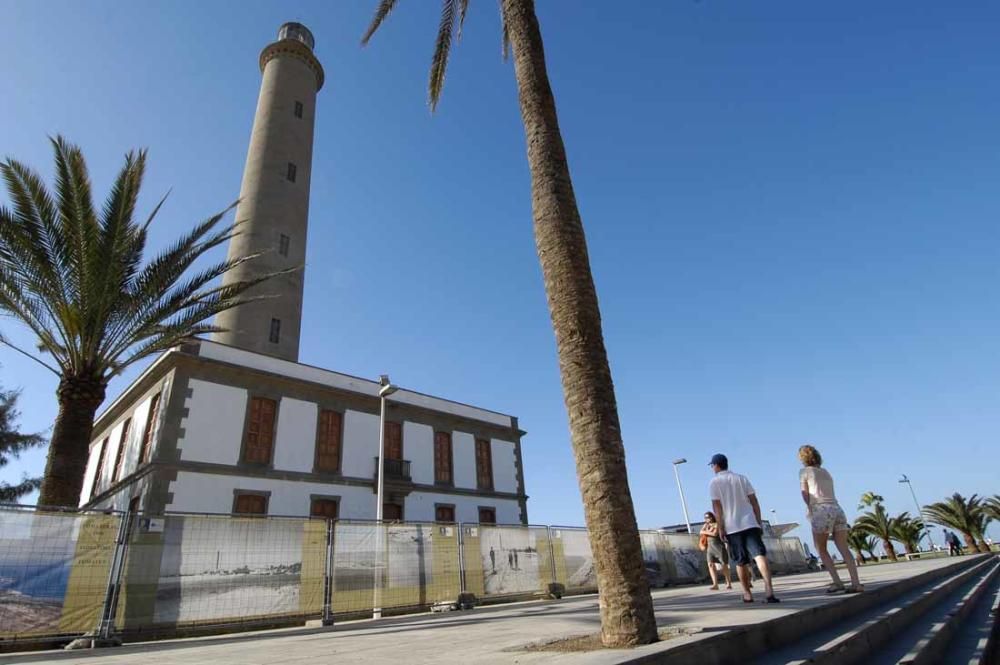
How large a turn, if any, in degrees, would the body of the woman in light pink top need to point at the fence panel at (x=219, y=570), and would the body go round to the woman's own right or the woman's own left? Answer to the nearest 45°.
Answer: approximately 45° to the woman's own left

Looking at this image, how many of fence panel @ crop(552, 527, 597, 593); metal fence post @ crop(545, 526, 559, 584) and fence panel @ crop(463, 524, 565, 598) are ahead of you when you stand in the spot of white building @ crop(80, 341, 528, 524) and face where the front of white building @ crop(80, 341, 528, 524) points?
3

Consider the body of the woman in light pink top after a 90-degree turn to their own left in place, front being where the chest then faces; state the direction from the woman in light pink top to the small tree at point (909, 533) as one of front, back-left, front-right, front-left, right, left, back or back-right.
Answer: back-right

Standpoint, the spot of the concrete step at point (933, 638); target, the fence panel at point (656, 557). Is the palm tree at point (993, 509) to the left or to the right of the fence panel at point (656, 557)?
right

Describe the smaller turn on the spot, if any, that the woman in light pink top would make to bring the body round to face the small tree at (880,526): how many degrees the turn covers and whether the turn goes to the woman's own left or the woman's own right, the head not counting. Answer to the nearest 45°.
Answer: approximately 45° to the woman's own right

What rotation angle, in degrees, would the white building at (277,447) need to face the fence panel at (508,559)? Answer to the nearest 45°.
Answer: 0° — it already faces it

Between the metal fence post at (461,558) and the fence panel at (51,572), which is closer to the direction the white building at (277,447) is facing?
the metal fence post

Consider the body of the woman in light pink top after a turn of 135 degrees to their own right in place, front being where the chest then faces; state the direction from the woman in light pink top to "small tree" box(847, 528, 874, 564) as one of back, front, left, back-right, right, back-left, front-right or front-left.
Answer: left

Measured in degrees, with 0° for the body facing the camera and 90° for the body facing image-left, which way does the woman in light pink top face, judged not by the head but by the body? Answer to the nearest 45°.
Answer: approximately 135°

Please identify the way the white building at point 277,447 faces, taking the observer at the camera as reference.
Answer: facing the viewer and to the right of the viewer

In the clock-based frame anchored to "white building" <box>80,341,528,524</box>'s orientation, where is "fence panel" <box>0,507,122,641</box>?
The fence panel is roughly at 2 o'clock from the white building.
